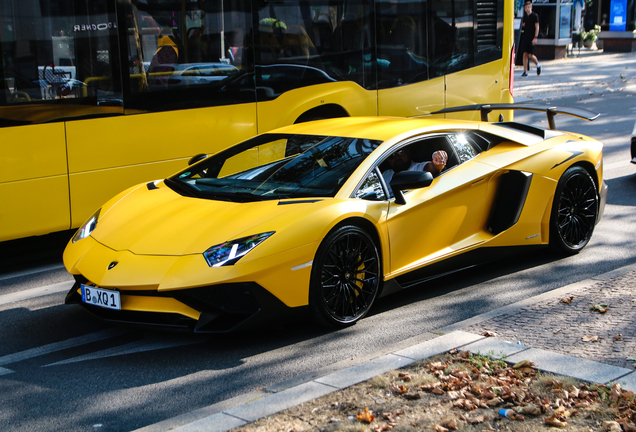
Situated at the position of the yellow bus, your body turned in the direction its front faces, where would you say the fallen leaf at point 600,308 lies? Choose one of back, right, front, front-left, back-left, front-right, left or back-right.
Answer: left

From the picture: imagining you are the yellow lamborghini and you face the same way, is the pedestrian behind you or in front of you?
behind

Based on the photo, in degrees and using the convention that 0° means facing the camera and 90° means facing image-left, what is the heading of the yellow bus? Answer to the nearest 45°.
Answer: approximately 45°

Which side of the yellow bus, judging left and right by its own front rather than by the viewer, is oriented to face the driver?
left

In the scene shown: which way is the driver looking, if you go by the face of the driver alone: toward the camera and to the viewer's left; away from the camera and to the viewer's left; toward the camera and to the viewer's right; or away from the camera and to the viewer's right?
toward the camera and to the viewer's left

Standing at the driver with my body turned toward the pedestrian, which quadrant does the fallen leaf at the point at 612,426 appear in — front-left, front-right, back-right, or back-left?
back-right

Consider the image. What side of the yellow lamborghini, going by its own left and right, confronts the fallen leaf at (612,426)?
left

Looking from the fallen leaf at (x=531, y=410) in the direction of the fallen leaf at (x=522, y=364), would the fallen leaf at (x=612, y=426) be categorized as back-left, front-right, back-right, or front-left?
back-right

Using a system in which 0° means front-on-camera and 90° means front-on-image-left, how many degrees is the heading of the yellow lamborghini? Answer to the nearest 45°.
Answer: approximately 45°

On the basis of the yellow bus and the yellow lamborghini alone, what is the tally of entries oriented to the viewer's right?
0

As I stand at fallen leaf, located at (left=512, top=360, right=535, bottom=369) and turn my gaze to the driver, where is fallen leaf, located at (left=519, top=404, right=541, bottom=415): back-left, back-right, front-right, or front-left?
back-left
